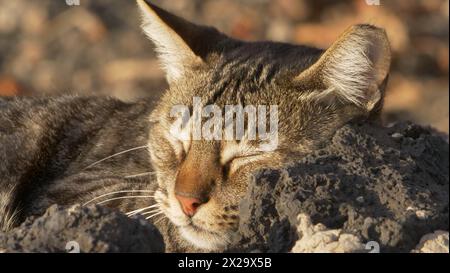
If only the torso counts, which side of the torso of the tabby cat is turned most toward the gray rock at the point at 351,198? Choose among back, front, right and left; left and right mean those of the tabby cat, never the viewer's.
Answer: front

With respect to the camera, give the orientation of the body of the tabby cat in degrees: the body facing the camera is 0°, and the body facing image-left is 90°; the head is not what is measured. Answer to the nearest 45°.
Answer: approximately 315°
